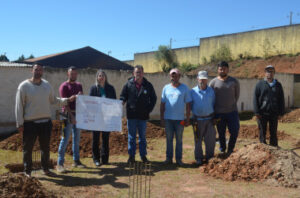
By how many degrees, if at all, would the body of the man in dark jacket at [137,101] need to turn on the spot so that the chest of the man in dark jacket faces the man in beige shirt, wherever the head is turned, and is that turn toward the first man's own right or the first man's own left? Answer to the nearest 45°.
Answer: approximately 45° to the first man's own right

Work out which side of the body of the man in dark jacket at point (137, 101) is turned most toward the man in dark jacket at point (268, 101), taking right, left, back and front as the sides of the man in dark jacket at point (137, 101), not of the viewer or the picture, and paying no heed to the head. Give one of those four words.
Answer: left

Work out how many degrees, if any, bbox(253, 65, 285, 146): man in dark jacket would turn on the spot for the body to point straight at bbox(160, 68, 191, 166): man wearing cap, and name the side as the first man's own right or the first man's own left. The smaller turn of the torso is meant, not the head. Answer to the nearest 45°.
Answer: approximately 45° to the first man's own right

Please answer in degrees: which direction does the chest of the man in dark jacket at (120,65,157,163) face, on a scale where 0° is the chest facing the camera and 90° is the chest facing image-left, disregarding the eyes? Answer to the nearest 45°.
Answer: approximately 0°

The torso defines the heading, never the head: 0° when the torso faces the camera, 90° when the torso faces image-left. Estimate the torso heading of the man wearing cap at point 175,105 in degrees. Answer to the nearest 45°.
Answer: approximately 0°

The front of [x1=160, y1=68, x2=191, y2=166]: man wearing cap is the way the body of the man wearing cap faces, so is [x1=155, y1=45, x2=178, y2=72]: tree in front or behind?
behind
